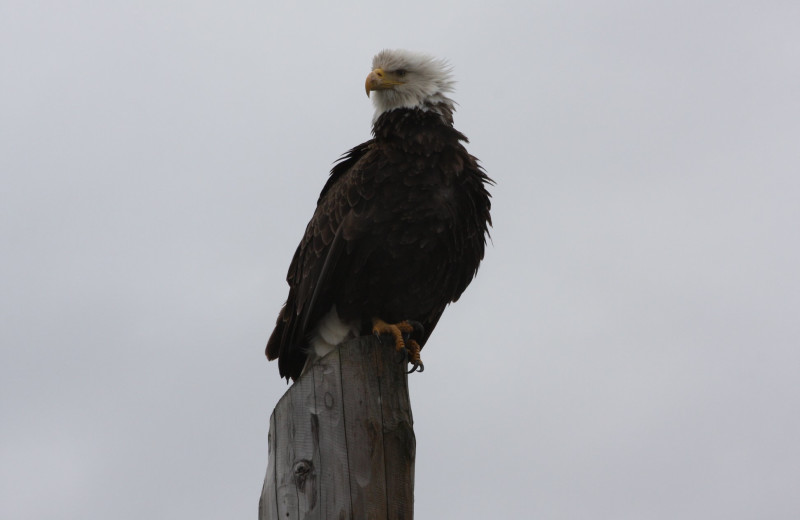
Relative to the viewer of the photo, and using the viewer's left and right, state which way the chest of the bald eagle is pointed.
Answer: facing the viewer and to the right of the viewer
